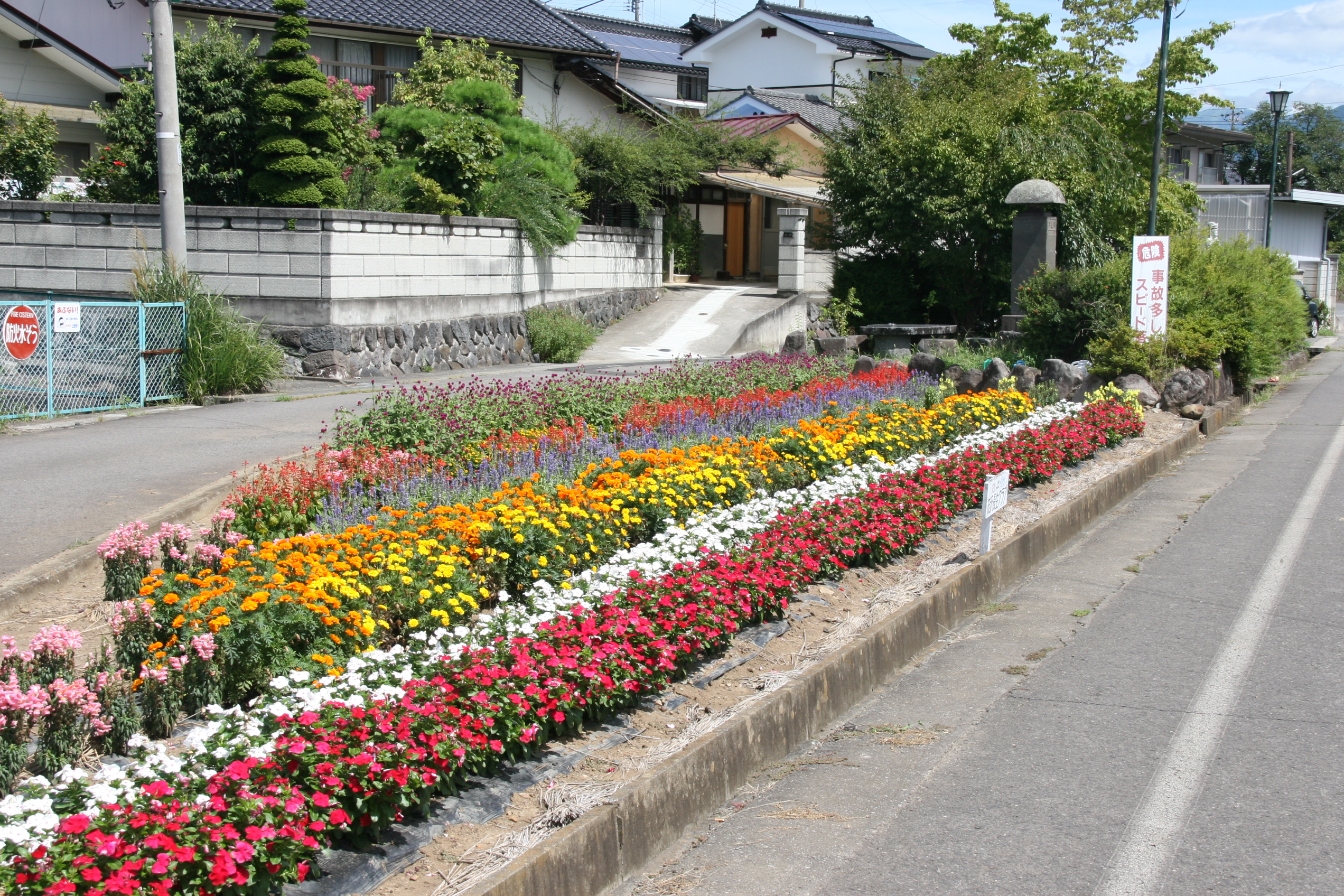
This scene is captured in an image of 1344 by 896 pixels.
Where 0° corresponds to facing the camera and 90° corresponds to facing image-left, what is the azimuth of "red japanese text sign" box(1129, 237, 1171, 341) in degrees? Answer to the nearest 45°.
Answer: approximately 0°

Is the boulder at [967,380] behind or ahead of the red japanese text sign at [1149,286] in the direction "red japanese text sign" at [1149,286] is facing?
ahead

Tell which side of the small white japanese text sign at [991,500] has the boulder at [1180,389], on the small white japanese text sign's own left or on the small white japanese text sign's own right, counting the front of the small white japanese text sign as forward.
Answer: on the small white japanese text sign's own left

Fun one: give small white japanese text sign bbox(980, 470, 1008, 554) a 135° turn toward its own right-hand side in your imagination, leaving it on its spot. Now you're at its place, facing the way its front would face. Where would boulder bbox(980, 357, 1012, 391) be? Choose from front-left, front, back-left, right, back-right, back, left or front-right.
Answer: right

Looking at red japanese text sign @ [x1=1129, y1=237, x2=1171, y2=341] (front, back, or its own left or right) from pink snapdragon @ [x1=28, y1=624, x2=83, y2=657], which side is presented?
front

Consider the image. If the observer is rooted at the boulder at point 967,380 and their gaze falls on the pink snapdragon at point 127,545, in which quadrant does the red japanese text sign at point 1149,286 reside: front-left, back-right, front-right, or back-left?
back-left

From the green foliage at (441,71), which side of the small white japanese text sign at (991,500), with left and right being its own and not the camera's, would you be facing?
back

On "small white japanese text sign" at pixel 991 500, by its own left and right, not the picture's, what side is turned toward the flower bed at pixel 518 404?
back

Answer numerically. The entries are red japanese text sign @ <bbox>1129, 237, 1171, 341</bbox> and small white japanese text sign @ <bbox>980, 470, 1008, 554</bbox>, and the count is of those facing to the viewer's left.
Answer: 0

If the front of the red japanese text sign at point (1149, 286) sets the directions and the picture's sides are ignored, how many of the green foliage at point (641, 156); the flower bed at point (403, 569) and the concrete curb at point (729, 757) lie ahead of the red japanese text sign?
2

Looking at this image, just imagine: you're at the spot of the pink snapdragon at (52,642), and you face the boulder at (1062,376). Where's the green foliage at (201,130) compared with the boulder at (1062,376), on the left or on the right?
left
